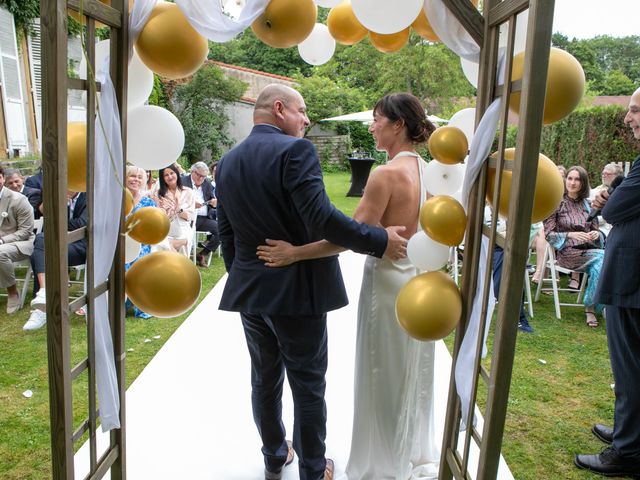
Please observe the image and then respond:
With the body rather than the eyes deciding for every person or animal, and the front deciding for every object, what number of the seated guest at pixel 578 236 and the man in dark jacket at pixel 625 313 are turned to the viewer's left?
1

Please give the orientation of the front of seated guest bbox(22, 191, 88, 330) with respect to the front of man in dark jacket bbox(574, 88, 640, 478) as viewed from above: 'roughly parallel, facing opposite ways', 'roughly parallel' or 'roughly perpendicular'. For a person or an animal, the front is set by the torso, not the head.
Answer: roughly perpendicular

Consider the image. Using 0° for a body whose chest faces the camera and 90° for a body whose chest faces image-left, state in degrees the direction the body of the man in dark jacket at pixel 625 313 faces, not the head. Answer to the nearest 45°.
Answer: approximately 90°

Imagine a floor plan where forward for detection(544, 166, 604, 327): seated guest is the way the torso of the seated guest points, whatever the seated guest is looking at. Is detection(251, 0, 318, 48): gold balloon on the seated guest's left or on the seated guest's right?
on the seated guest's right

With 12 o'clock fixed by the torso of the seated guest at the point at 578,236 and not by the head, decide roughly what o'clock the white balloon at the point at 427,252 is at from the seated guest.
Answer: The white balloon is roughly at 2 o'clock from the seated guest.

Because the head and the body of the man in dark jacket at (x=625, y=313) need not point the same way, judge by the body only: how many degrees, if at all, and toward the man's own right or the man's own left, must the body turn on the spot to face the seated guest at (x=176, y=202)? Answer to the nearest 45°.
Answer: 0° — they already face them

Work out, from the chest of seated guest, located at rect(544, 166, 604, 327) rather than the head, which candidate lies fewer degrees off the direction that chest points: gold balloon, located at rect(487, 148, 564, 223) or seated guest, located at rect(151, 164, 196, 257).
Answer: the gold balloon

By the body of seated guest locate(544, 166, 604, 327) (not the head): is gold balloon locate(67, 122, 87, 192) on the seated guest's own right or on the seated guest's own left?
on the seated guest's own right

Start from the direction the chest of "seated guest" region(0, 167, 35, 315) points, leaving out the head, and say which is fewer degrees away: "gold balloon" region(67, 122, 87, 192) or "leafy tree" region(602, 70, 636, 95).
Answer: the gold balloon
